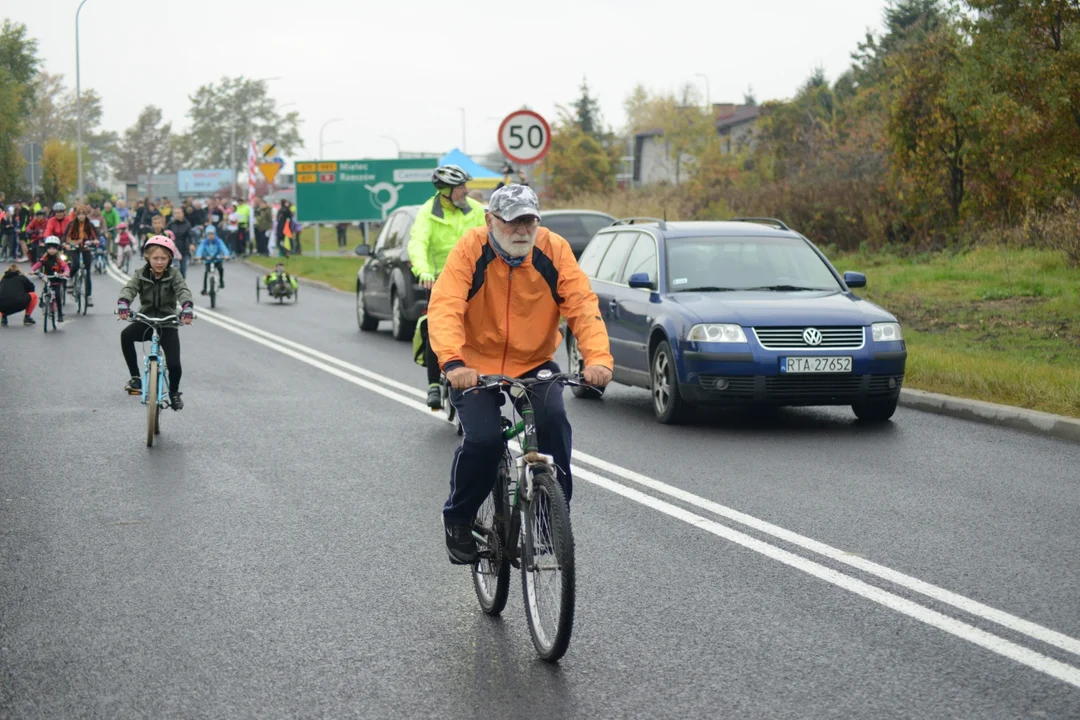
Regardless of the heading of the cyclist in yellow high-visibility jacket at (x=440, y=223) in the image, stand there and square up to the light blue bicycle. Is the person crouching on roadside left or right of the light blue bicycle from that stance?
right

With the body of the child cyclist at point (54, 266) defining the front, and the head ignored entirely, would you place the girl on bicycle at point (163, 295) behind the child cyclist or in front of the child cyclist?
in front

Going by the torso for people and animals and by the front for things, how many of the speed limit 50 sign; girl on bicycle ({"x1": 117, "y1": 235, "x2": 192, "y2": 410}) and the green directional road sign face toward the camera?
3

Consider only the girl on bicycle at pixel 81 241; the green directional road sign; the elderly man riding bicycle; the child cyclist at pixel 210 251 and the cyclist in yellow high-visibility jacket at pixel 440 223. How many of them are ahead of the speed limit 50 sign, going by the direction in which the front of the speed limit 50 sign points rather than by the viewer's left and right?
2

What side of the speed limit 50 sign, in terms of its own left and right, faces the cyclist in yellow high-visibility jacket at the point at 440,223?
front

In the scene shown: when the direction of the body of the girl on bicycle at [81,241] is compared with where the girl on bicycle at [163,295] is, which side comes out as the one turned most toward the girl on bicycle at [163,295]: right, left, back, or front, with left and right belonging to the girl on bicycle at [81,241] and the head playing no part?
front

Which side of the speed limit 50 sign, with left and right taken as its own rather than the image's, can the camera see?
front

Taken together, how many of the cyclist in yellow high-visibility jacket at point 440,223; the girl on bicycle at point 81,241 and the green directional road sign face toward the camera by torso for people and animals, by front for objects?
3

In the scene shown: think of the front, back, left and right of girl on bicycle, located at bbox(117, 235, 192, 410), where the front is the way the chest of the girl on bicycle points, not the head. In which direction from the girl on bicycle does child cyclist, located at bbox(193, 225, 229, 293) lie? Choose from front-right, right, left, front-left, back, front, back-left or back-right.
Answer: back

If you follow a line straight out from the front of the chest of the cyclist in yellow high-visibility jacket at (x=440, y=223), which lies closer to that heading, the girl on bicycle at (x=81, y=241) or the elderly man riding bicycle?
the elderly man riding bicycle
